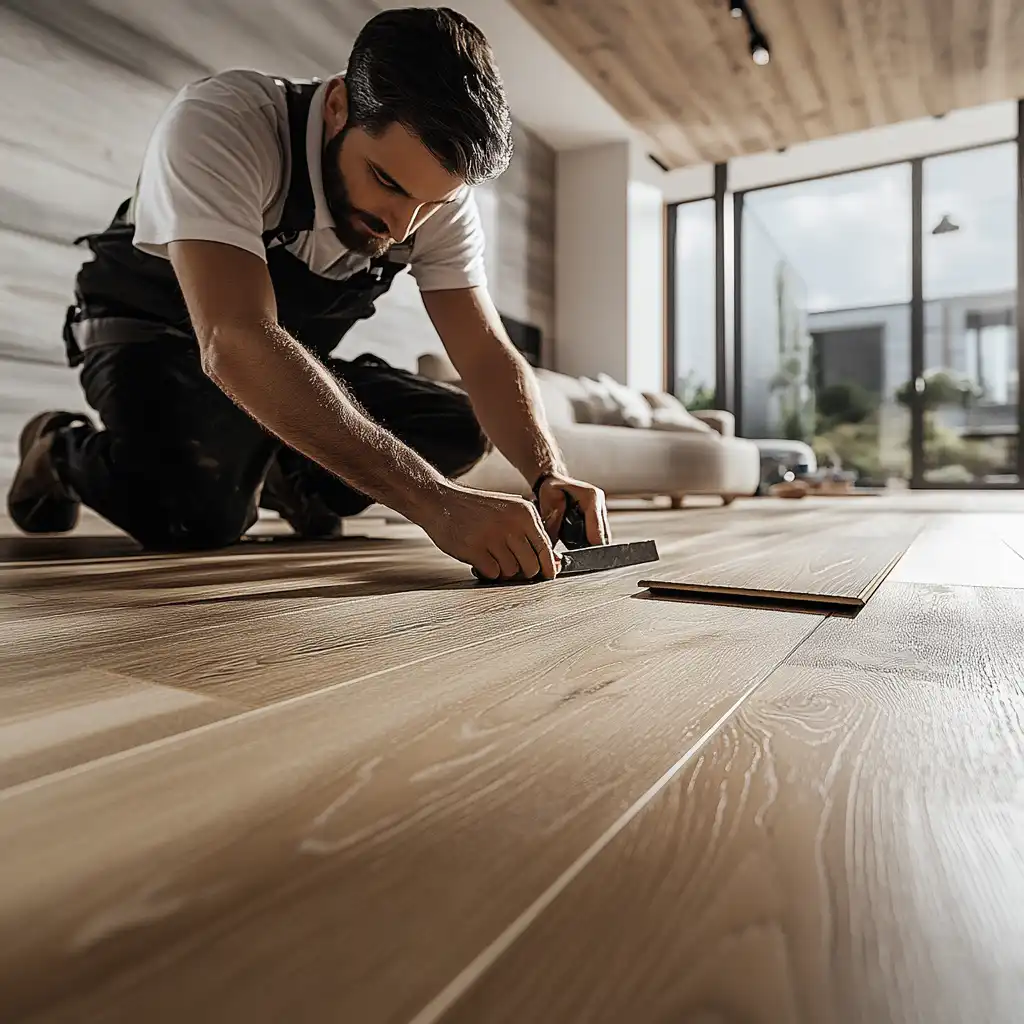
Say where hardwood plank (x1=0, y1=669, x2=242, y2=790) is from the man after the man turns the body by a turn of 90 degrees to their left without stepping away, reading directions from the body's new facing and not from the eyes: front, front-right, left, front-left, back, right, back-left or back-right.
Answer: back-right

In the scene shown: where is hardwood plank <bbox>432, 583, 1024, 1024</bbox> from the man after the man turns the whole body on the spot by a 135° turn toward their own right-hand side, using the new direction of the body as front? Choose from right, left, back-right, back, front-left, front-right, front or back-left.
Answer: left

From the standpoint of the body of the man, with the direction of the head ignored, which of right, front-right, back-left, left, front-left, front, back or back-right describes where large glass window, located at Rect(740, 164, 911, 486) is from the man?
left

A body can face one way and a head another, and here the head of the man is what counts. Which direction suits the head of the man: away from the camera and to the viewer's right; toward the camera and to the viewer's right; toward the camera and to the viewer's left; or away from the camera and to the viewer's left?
toward the camera and to the viewer's right

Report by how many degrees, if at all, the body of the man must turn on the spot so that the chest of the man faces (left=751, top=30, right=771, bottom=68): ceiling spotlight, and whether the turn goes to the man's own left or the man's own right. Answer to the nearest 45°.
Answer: approximately 90° to the man's own left

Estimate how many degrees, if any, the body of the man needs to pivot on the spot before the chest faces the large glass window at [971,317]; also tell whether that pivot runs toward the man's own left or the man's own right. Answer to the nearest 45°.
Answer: approximately 90° to the man's own left

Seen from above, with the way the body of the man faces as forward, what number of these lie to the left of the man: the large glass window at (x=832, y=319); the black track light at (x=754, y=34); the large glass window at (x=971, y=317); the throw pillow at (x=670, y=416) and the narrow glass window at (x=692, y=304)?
5

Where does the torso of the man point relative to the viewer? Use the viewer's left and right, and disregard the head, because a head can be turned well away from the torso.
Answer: facing the viewer and to the right of the viewer

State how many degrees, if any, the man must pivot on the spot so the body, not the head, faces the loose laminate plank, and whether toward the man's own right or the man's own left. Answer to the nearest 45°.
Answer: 0° — they already face it

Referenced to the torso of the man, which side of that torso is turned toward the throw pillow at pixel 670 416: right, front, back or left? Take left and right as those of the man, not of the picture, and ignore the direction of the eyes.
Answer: left

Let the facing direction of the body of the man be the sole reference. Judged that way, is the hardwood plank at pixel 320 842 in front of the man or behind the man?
in front

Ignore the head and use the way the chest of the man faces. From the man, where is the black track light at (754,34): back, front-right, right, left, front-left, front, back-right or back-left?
left

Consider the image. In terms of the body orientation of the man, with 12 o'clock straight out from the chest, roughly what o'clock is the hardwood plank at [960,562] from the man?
The hardwood plank is roughly at 11 o'clock from the man.
